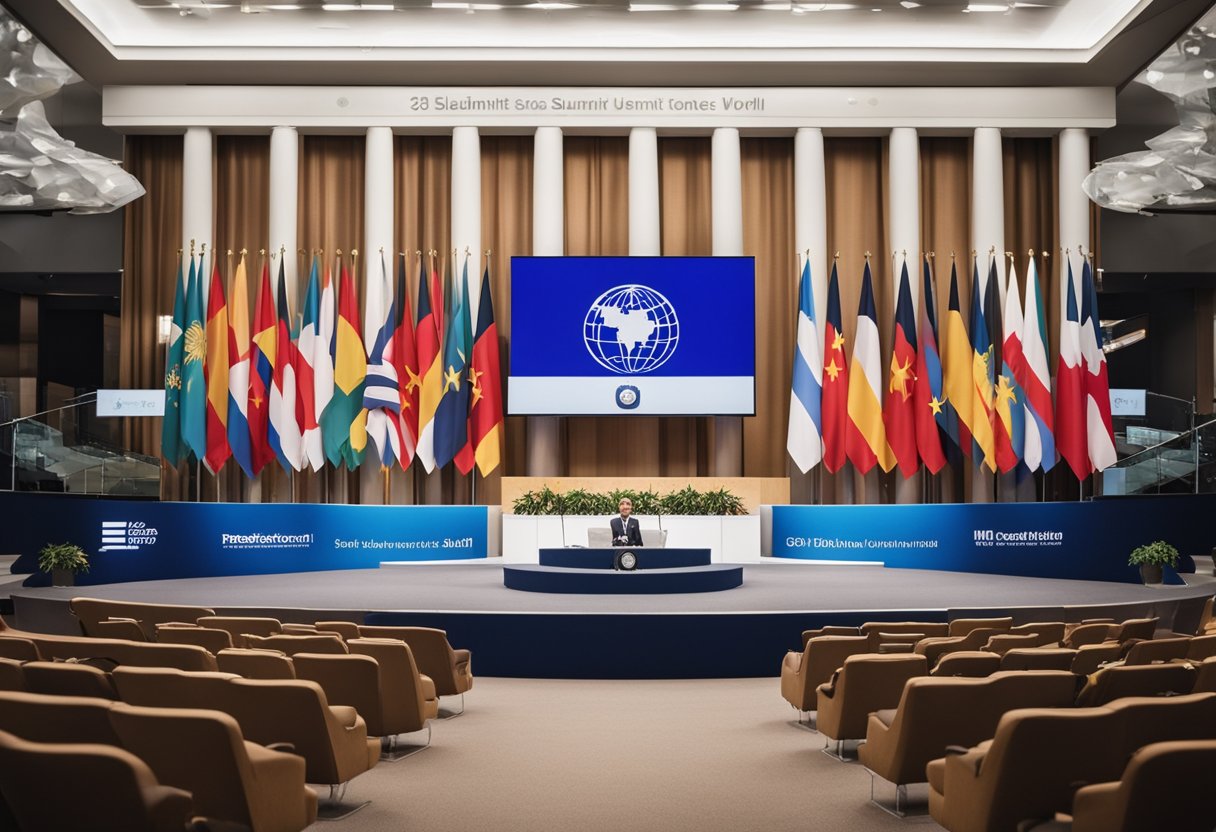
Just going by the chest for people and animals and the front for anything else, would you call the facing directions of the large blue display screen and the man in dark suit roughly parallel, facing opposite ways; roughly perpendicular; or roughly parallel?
roughly parallel

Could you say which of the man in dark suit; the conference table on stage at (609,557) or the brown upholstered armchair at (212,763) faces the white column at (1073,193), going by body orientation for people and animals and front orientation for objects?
the brown upholstered armchair

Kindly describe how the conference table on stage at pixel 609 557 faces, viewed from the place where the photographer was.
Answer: facing the viewer

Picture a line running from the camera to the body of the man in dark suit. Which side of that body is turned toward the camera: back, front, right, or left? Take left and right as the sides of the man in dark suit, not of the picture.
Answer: front

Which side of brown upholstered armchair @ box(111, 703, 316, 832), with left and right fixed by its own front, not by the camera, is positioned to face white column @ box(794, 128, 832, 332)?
front

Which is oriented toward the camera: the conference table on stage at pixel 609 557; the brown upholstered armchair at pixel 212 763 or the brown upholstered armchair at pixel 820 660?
the conference table on stage

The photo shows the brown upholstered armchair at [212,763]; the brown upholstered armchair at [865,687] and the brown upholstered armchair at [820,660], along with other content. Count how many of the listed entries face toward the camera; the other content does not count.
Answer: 0

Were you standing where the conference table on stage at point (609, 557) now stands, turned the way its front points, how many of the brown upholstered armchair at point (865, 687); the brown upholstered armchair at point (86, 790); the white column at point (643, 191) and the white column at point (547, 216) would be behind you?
2

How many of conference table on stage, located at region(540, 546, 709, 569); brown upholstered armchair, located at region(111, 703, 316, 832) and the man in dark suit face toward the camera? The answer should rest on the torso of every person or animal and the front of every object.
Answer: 2

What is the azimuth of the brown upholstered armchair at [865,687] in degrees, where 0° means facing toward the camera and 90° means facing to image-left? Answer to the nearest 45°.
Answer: approximately 135°

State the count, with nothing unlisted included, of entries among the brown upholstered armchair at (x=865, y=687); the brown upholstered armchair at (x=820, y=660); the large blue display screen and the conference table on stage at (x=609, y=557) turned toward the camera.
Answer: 2

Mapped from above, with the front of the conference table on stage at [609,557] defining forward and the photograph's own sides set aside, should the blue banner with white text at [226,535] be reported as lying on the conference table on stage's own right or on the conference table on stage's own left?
on the conference table on stage's own right

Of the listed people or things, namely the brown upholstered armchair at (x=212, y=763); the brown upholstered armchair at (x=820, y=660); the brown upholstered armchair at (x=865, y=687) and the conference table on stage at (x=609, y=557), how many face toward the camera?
1

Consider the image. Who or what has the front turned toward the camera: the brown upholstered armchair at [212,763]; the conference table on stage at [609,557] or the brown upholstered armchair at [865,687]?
the conference table on stage

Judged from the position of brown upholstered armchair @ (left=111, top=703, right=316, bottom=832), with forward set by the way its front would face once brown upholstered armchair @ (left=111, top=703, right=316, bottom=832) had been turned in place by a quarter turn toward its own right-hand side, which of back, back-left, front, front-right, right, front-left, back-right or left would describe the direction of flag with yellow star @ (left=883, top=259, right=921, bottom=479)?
left

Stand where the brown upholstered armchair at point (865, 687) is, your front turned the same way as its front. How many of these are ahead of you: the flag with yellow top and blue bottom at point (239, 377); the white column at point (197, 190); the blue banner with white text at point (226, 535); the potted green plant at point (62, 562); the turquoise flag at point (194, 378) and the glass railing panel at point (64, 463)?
6

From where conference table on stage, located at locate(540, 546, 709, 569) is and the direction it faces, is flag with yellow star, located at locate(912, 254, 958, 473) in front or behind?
behind
